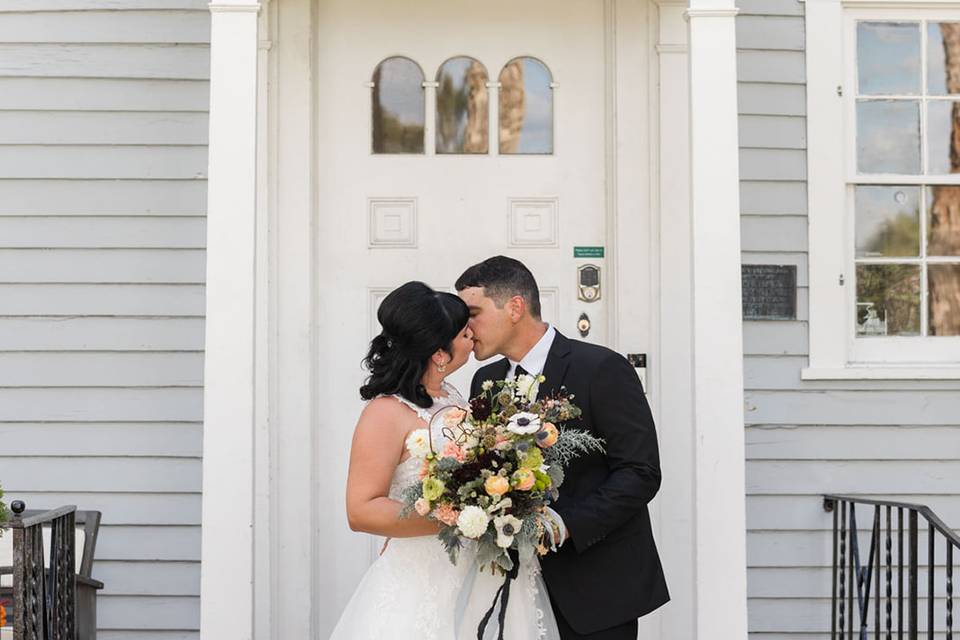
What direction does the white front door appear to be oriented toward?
toward the camera

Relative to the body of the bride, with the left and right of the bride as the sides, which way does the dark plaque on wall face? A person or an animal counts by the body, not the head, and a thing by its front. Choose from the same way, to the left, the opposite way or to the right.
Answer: to the right

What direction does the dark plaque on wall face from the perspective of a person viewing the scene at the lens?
facing the viewer

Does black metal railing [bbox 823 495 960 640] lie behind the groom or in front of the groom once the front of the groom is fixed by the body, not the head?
behind

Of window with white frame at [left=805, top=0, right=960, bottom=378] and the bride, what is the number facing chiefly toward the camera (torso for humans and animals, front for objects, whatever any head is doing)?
1

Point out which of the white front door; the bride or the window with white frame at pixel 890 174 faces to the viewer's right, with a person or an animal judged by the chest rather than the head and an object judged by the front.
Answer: the bride

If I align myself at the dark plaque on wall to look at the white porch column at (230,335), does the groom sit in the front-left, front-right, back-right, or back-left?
front-left

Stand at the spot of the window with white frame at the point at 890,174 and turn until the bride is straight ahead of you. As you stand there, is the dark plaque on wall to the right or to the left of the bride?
right

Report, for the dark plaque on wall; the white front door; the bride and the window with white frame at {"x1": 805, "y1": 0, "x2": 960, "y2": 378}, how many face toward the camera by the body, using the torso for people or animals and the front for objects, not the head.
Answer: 3

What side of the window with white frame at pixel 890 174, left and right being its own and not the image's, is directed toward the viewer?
front

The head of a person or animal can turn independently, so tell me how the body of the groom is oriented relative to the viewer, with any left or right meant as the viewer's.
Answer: facing the viewer and to the left of the viewer

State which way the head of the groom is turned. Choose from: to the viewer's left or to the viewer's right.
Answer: to the viewer's left

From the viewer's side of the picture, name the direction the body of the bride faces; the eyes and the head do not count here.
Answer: to the viewer's right
